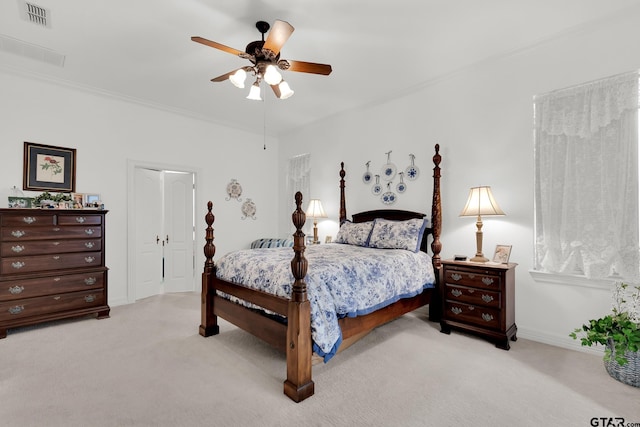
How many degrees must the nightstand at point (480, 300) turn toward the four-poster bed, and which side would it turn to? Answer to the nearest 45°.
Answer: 0° — it already faces it

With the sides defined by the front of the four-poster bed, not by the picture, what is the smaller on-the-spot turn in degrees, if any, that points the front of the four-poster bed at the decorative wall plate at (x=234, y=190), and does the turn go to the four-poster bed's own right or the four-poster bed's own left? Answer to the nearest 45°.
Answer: approximately 90° to the four-poster bed's own right

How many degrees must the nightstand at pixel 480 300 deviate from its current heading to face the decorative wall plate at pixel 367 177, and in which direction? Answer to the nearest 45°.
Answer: approximately 90° to its right

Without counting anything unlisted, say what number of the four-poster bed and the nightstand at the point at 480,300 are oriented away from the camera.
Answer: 0

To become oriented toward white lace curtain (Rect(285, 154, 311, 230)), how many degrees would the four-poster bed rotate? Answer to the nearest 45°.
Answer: approximately 135° to its right

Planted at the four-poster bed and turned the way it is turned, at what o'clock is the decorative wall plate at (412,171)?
The decorative wall plate is roughly at 6 o'clock from the four-poster bed.

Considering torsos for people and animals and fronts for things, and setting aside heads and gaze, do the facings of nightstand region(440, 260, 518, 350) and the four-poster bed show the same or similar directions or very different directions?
same or similar directions

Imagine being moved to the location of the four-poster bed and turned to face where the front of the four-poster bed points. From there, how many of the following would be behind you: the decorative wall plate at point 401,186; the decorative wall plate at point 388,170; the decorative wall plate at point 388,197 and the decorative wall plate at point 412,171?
4

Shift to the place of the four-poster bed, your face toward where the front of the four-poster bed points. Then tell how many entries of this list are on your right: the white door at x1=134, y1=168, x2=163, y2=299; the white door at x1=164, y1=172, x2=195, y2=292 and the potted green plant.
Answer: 2

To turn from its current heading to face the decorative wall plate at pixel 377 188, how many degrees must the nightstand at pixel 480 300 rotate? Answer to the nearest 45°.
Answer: approximately 90° to its right

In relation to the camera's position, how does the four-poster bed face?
facing the viewer and to the left of the viewer

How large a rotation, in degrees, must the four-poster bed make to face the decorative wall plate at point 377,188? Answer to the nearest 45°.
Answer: approximately 180°

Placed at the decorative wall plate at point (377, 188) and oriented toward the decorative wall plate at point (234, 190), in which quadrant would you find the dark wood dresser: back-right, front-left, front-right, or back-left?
front-left

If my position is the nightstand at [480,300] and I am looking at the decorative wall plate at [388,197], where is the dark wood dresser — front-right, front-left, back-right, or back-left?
front-left

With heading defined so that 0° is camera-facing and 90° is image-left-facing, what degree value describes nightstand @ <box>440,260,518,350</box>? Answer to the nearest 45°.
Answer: approximately 45°
